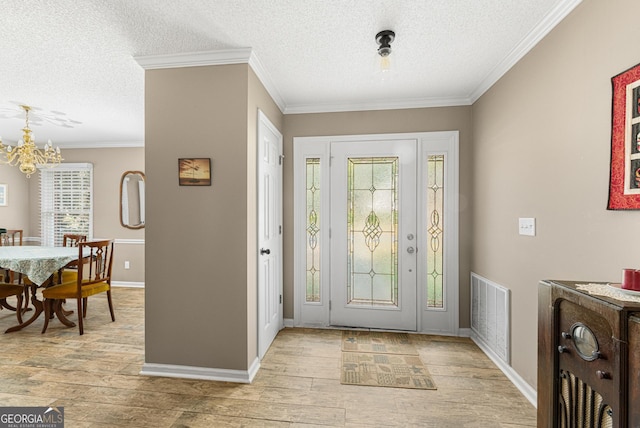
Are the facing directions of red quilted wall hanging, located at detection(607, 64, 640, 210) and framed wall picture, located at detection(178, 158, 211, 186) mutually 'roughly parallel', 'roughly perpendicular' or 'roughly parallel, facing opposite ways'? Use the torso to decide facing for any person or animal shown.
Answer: roughly perpendicular

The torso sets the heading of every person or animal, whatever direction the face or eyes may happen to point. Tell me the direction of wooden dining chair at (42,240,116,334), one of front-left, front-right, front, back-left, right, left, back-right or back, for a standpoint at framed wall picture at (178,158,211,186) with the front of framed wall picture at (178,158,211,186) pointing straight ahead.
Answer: back-right

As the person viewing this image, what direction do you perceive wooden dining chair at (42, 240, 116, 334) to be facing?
facing away from the viewer and to the left of the viewer

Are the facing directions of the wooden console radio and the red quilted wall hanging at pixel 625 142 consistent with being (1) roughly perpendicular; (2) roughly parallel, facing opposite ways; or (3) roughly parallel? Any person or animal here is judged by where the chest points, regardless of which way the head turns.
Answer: roughly parallel

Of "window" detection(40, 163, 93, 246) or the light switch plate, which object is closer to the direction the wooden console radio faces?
the window

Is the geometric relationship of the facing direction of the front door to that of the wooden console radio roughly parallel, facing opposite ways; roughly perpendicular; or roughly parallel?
roughly perpendicular

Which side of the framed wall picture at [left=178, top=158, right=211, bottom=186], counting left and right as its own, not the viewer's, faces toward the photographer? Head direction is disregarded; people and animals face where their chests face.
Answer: front

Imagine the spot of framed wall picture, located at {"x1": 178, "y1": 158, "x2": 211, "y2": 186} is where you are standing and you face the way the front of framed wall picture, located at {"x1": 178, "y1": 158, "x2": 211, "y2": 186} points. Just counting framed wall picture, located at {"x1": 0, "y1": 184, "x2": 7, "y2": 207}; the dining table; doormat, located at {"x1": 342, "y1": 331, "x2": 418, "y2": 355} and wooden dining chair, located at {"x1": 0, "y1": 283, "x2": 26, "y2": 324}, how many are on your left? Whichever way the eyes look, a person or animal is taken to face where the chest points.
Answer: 1

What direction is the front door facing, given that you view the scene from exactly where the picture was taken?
facing the viewer

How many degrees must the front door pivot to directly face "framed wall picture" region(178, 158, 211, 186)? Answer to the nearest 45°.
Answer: approximately 45° to its right

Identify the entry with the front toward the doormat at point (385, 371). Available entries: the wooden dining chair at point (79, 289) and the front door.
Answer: the front door

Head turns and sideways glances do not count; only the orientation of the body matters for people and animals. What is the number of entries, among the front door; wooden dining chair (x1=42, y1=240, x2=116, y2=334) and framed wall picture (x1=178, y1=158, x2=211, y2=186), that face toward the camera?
2

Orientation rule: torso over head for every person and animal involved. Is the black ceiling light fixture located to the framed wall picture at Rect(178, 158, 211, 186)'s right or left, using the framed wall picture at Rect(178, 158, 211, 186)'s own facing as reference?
on its left

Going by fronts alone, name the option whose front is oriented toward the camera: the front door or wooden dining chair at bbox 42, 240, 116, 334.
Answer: the front door

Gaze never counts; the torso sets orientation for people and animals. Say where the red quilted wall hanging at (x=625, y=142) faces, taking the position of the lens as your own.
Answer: facing the viewer and to the left of the viewer

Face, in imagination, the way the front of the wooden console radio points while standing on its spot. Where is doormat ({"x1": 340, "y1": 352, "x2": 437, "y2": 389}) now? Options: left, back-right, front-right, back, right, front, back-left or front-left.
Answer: right

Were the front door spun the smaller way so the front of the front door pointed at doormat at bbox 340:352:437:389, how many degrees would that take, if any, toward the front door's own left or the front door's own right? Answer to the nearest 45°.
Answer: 0° — it already faces it

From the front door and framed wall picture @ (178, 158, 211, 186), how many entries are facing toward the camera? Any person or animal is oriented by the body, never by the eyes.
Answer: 2
